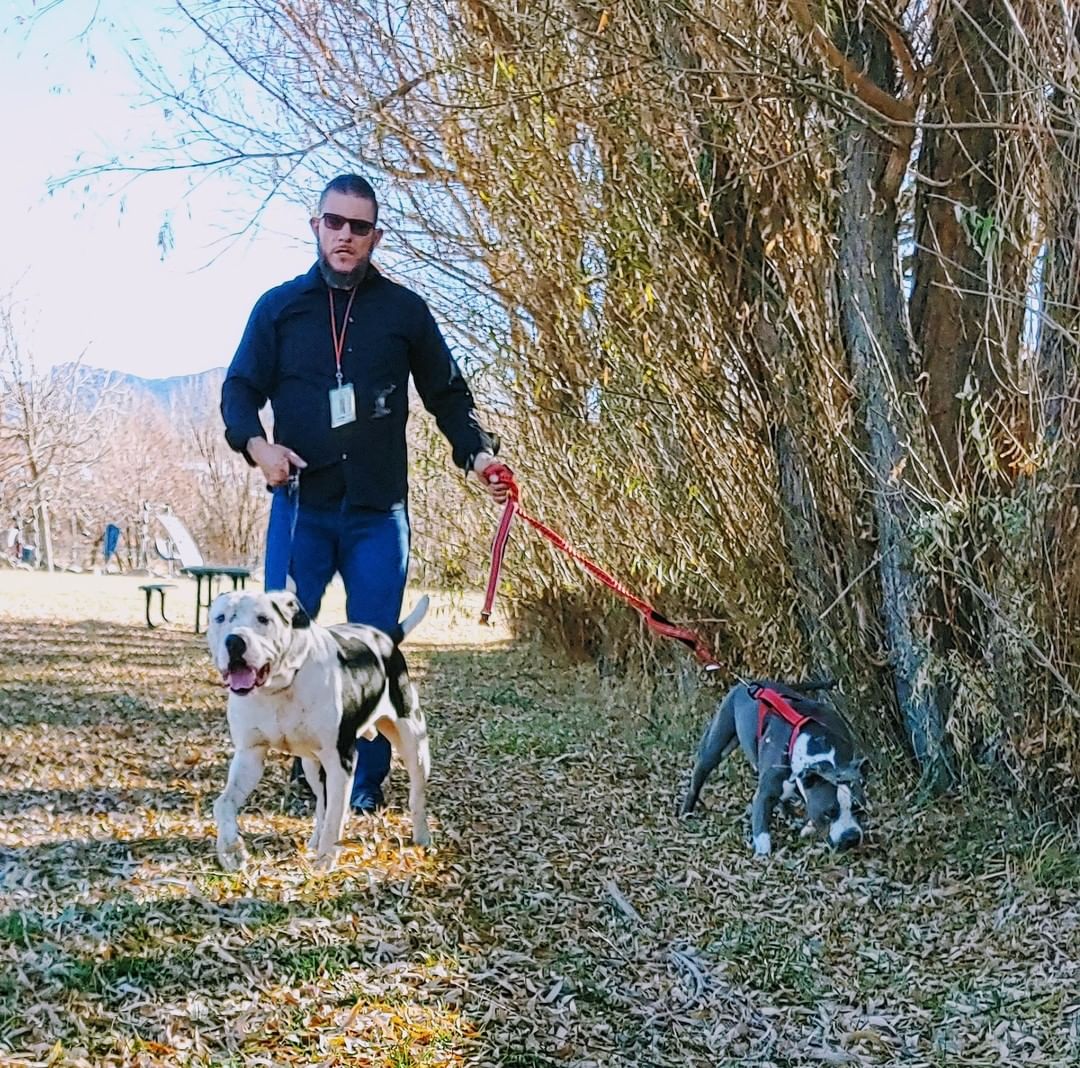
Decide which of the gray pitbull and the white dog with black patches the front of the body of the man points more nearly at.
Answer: the white dog with black patches

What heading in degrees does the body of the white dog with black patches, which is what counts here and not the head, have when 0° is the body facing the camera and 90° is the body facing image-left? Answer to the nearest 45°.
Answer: approximately 45°

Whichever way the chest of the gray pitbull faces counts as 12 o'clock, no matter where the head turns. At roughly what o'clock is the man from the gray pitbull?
The man is roughly at 4 o'clock from the gray pitbull.

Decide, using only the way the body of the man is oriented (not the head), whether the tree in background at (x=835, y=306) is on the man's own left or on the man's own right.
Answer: on the man's own left

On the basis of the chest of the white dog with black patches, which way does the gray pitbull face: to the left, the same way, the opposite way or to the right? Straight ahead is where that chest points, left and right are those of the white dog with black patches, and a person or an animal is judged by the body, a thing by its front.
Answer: to the left

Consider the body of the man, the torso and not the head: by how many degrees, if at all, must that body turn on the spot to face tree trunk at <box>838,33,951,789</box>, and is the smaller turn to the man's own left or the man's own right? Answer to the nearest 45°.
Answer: approximately 90° to the man's own left

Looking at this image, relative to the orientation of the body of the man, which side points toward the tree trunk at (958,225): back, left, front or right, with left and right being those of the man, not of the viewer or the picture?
left
